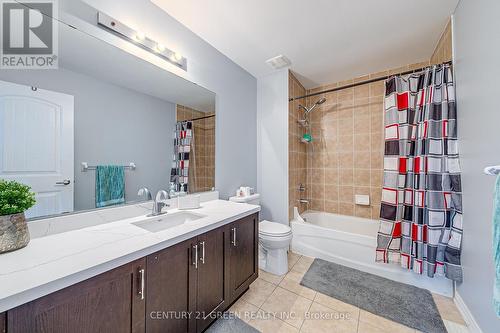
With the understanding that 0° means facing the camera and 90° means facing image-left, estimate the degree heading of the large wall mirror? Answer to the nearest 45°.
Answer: approximately 315°

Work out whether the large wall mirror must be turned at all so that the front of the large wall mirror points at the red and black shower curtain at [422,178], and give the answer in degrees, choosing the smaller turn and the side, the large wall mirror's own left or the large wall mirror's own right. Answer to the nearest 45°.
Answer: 0° — it already faces it

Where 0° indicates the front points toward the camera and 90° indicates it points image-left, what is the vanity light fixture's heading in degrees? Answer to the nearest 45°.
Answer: approximately 315°

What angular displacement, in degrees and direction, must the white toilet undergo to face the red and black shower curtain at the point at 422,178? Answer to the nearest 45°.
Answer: approximately 45° to its left

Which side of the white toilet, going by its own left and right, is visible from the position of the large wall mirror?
right

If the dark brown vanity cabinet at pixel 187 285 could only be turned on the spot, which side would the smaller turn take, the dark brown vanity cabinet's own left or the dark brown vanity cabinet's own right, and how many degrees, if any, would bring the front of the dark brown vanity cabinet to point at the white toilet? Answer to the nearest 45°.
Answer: approximately 90° to the dark brown vanity cabinet's own left

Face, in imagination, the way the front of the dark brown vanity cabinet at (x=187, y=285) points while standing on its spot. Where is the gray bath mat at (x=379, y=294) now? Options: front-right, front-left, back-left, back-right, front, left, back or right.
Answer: front-left

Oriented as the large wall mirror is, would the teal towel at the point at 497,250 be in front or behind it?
in front

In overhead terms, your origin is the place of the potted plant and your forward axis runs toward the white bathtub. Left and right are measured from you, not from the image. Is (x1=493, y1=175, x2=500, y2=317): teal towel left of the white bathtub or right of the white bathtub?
right
